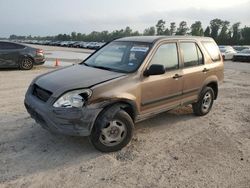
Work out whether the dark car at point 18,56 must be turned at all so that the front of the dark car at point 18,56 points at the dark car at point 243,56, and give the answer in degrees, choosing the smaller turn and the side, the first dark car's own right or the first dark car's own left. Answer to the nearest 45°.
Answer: approximately 180°

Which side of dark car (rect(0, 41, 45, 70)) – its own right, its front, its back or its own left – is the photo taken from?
left

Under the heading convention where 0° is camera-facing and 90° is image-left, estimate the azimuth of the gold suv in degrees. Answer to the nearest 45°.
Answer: approximately 45°

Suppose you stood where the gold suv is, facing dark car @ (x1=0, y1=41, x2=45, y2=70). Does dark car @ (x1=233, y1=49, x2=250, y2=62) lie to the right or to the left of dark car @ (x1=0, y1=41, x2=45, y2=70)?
right

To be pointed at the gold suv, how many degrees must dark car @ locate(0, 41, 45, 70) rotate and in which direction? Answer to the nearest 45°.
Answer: approximately 90° to its left
